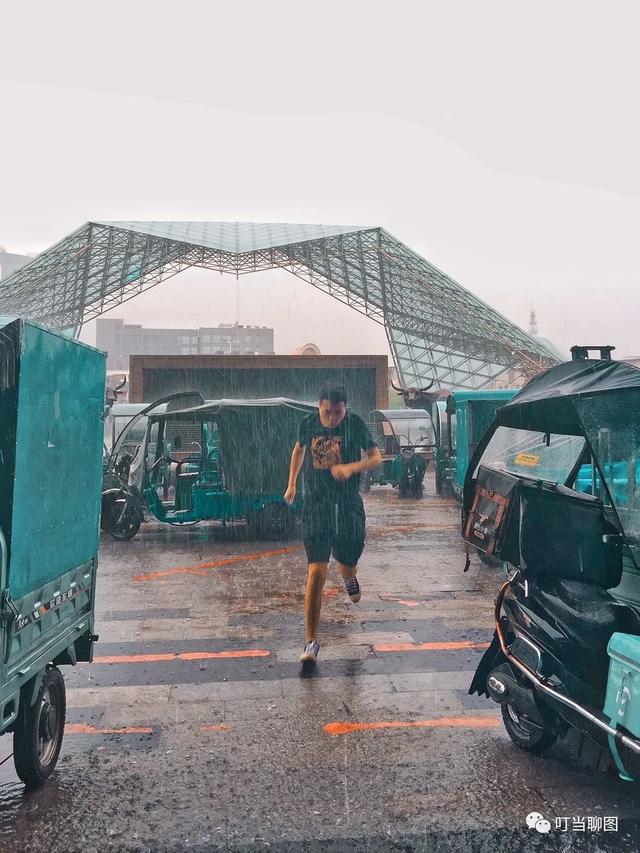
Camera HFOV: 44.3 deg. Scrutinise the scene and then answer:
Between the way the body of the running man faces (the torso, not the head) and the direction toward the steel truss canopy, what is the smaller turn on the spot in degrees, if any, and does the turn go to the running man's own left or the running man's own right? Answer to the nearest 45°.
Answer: approximately 180°

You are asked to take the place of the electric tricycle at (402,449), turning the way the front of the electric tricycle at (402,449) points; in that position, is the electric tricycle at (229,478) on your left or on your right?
on your right

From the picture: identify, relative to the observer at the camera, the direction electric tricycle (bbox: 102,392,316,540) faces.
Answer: facing to the left of the viewer

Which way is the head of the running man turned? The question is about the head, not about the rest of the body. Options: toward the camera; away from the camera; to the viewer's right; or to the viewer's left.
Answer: toward the camera

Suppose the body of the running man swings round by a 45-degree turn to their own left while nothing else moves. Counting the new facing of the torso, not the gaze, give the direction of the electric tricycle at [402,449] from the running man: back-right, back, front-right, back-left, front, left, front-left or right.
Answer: back-left

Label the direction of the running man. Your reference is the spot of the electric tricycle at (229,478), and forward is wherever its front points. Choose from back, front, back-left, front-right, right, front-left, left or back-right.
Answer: left

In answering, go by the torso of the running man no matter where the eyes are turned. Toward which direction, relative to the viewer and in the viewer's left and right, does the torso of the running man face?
facing the viewer

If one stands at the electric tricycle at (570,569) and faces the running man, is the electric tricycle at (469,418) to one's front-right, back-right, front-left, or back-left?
front-right

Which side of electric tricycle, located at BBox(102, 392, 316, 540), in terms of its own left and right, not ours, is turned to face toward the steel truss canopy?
right

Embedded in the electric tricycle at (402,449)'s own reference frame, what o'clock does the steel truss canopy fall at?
The steel truss canopy is roughly at 7 o'clock from the electric tricycle.

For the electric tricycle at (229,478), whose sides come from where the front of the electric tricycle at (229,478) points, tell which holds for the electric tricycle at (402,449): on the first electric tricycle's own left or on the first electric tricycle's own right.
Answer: on the first electric tricycle's own right

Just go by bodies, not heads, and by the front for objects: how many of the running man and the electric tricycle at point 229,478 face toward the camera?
1

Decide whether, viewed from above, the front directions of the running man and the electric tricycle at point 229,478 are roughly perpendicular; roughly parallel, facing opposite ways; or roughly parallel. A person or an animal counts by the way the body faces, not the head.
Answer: roughly perpendicular

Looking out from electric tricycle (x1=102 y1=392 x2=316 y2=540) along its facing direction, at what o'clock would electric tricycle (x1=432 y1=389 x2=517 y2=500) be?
electric tricycle (x1=432 y1=389 x2=517 y2=500) is roughly at 5 o'clock from electric tricycle (x1=102 y1=392 x2=316 y2=540).
